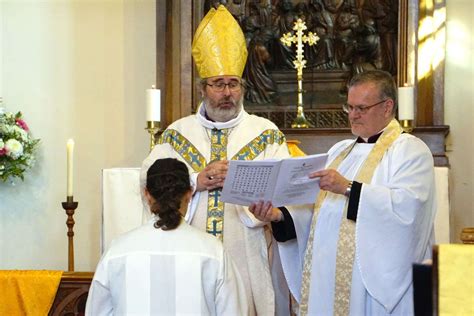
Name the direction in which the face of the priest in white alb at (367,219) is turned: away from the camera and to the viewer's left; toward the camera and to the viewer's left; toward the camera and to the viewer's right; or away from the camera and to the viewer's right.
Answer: toward the camera and to the viewer's left

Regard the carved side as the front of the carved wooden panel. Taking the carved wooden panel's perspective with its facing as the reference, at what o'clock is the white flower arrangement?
The white flower arrangement is roughly at 3 o'clock from the carved wooden panel.

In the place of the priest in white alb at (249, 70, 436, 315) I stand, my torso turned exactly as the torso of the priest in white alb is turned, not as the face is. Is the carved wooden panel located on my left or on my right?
on my right

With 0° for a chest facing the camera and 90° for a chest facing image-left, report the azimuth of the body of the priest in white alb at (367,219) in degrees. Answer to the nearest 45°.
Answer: approximately 45°

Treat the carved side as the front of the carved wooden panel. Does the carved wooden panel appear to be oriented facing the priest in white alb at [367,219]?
yes

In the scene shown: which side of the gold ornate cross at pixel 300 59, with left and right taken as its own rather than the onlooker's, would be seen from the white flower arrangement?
right

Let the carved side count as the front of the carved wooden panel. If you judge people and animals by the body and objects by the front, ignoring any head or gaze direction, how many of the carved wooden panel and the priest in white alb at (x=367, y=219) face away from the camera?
0

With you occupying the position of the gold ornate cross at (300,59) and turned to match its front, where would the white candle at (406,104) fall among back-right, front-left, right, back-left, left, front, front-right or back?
front-left

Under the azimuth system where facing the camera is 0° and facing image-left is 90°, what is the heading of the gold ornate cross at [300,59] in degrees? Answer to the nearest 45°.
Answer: approximately 0°
